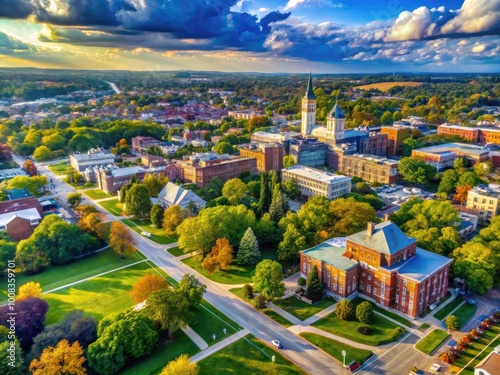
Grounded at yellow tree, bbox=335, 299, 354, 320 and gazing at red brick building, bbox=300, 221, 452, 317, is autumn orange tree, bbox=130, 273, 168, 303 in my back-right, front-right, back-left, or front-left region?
back-left

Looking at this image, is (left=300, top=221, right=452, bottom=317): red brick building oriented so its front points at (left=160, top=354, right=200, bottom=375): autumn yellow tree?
yes

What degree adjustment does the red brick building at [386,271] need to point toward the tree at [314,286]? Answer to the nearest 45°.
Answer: approximately 45° to its right

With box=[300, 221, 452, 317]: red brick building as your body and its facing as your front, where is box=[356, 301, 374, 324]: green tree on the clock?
The green tree is roughly at 11 o'clock from the red brick building.

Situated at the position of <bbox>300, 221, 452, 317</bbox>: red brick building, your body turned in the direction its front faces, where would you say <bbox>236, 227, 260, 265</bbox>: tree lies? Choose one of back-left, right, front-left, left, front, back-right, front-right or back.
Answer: front-right

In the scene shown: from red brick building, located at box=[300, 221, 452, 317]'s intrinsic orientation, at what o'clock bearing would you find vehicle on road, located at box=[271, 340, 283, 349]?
The vehicle on road is roughly at 12 o'clock from the red brick building.

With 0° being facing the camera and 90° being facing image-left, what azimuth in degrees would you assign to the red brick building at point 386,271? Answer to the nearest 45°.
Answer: approximately 45°

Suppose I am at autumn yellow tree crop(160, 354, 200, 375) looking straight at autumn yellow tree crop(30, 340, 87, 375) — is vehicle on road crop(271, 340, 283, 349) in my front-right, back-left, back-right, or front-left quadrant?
back-right
